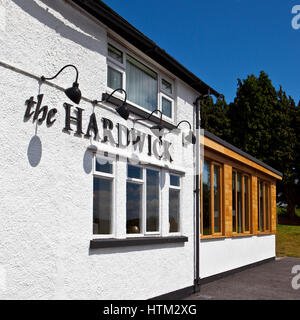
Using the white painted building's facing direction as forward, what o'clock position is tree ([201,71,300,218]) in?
The tree is roughly at 8 o'clock from the white painted building.

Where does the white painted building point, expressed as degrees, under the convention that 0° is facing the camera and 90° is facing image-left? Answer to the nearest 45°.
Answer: approximately 315°
